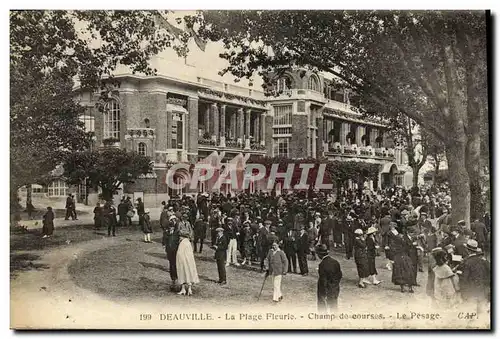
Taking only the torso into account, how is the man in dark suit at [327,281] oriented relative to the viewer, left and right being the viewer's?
facing away from the viewer and to the left of the viewer

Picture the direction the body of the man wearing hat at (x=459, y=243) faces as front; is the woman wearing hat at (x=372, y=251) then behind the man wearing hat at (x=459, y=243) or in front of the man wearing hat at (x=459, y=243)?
in front

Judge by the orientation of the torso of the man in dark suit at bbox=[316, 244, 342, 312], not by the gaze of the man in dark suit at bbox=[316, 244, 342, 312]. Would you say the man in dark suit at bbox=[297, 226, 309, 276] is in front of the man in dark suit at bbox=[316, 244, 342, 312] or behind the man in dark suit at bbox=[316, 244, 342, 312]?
in front

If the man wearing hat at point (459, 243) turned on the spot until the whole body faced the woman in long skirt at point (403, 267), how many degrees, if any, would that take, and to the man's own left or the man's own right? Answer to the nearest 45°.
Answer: approximately 45° to the man's own right

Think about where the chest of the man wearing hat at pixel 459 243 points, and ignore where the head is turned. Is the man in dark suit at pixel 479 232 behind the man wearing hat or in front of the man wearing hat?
behind

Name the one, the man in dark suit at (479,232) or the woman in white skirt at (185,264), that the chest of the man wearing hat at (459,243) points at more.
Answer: the woman in white skirt
